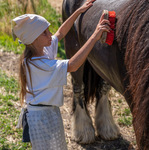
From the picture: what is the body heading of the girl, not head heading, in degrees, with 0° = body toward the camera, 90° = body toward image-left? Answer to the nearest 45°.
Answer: approximately 270°

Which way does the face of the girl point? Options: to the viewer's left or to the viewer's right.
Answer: to the viewer's right
